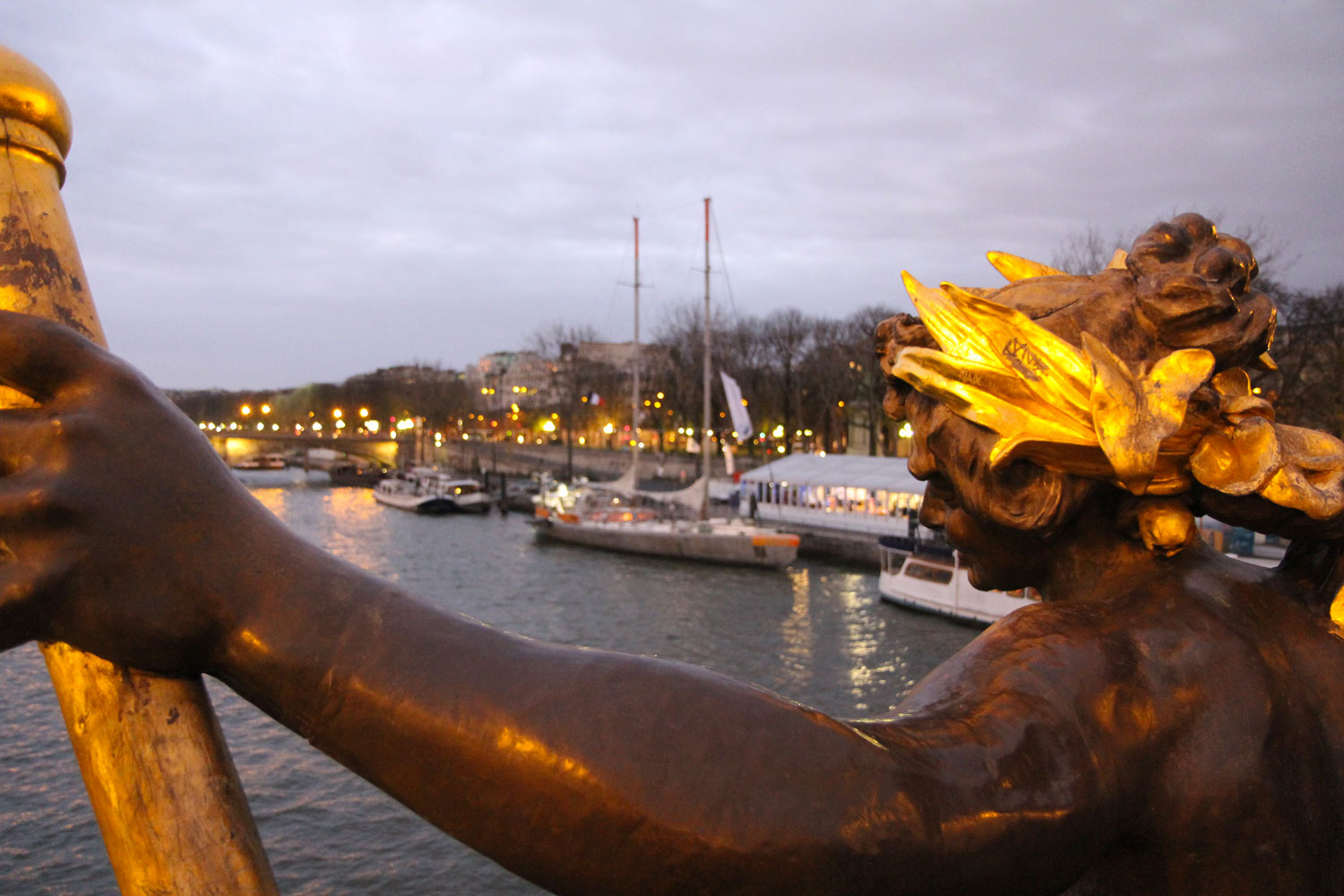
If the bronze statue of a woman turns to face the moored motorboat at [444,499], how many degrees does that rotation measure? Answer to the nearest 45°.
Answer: approximately 45° to its right

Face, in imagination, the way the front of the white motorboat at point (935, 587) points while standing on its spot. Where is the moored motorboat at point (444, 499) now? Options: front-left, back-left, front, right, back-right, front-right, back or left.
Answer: back

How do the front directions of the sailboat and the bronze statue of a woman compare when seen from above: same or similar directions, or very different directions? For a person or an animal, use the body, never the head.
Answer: very different directions

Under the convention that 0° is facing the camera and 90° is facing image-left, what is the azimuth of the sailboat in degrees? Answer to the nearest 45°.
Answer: approximately 315°

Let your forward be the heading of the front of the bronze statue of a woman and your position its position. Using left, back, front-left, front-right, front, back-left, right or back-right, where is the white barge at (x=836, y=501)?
front-right

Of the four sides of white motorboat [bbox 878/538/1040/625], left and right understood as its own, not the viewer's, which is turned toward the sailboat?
back

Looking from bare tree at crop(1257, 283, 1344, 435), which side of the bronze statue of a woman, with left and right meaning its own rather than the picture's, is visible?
right

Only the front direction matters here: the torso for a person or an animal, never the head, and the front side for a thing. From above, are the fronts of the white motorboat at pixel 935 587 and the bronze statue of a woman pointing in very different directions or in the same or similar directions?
very different directions

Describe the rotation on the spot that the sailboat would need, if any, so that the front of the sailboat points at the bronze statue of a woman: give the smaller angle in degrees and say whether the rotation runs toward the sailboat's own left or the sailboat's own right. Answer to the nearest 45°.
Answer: approximately 45° to the sailboat's own right

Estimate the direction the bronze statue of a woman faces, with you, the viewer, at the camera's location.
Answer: facing away from the viewer and to the left of the viewer

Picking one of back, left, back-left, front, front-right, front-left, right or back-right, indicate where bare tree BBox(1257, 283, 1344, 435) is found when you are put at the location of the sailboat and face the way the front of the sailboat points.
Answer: front-left
